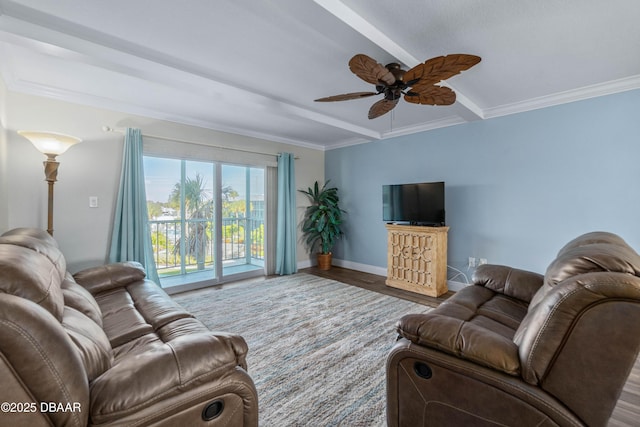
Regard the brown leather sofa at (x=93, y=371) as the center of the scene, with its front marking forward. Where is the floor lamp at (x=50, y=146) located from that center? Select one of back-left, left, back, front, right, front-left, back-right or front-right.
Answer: left

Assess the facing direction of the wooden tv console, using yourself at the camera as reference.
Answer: facing the viewer and to the left of the viewer

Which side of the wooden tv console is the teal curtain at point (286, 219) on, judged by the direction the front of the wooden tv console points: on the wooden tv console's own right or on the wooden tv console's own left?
on the wooden tv console's own right

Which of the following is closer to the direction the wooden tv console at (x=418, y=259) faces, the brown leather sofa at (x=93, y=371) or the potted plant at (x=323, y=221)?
the brown leather sofa

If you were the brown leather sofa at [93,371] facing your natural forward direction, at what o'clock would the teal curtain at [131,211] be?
The teal curtain is roughly at 9 o'clock from the brown leather sofa.

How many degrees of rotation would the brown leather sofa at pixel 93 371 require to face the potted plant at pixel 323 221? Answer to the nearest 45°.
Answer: approximately 45° to its left

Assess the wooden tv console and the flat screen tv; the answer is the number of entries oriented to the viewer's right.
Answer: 0

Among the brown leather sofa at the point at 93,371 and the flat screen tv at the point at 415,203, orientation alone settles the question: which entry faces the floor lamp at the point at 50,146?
the flat screen tv

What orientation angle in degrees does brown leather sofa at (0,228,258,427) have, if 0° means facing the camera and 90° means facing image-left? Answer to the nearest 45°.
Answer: approximately 270°

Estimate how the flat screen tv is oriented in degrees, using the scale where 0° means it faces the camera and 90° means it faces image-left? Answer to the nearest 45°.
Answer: approximately 45°

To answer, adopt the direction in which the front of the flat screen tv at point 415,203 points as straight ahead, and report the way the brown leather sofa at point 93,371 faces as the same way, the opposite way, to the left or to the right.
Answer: the opposite way

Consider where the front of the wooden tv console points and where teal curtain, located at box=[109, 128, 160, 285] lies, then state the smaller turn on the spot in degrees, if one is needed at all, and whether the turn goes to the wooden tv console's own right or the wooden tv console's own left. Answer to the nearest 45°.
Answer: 0° — it already faces it

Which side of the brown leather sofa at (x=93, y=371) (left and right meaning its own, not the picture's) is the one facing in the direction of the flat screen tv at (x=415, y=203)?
front

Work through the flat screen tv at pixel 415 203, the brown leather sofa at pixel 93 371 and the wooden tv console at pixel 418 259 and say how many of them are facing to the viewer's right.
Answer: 1

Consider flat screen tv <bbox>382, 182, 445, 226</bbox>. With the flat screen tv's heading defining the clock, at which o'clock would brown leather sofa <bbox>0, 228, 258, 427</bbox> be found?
The brown leather sofa is roughly at 11 o'clock from the flat screen tv.
